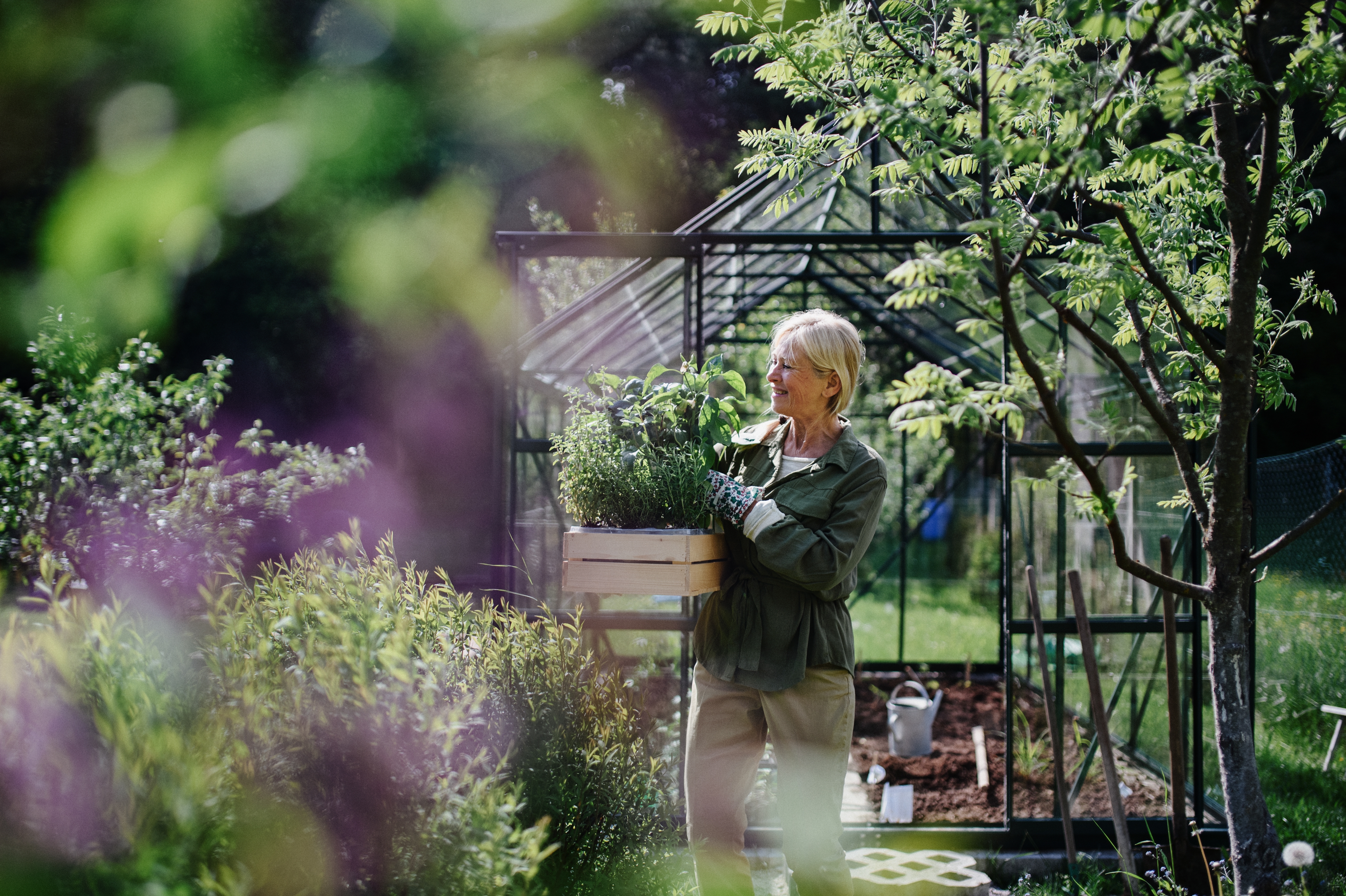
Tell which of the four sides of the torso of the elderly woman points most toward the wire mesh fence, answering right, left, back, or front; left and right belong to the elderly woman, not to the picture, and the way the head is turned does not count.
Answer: back

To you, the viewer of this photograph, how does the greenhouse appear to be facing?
facing the viewer

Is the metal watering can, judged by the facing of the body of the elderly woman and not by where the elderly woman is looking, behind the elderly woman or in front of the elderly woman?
behind

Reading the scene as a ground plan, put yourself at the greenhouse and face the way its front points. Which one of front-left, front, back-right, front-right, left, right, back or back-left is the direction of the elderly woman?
front

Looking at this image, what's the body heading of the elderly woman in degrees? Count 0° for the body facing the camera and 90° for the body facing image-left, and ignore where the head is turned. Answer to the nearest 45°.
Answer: approximately 45°

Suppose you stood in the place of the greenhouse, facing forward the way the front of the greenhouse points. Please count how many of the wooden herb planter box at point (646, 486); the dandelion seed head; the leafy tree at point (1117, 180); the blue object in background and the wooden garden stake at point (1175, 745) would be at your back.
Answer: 1

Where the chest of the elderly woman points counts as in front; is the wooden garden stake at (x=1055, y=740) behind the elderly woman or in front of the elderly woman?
behind

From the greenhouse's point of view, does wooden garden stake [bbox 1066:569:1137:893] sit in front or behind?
in front

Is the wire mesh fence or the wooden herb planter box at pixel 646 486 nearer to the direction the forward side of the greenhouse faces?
the wooden herb planter box

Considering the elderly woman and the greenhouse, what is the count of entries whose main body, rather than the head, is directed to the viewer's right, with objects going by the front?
0

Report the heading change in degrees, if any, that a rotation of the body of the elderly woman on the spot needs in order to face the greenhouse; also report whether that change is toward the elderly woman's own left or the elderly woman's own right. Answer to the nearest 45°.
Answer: approximately 135° to the elderly woman's own right
